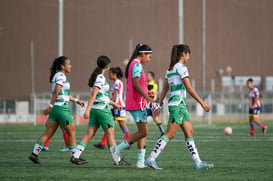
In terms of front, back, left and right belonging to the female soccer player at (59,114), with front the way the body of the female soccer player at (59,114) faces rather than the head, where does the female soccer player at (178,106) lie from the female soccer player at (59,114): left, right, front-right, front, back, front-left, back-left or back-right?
front-right

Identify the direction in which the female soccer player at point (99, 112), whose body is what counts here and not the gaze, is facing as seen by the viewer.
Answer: to the viewer's right

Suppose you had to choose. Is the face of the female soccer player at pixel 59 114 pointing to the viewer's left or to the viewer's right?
to the viewer's right

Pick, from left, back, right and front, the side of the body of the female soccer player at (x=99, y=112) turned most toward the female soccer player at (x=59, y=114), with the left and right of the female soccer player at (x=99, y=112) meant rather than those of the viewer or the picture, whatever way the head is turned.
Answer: back

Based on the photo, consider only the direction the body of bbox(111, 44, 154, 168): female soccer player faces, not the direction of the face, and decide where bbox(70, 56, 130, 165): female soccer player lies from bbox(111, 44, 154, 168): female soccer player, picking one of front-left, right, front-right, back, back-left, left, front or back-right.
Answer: back-left

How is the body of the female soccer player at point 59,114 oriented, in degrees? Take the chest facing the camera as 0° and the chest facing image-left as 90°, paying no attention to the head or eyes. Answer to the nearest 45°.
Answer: approximately 270°

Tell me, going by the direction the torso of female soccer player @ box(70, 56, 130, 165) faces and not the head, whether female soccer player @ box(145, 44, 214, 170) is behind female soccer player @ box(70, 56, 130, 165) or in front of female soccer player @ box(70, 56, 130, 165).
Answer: in front

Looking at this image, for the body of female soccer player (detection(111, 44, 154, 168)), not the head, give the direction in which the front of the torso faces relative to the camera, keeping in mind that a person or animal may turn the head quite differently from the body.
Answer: to the viewer's right

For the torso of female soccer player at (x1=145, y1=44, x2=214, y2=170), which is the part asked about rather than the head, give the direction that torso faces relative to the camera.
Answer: to the viewer's right
